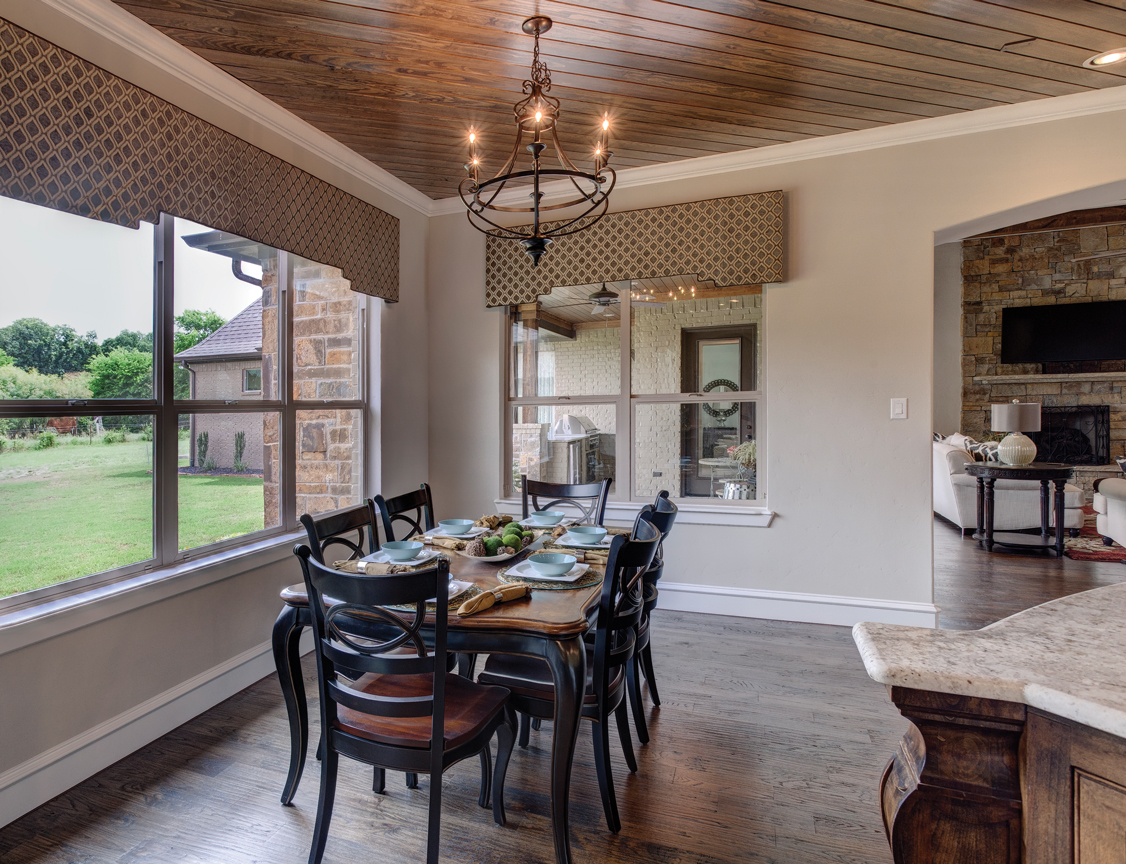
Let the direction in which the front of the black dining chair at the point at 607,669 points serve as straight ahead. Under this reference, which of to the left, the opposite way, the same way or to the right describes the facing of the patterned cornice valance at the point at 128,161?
the opposite way

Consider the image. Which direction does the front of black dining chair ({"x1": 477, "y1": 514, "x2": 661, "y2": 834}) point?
to the viewer's left

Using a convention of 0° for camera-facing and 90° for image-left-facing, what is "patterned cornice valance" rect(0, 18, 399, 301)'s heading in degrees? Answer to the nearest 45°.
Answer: approximately 315°

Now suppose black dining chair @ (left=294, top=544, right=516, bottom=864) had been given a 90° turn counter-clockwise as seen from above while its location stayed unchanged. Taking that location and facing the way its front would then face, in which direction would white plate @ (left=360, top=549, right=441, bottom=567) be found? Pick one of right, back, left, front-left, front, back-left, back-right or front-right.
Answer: front-right

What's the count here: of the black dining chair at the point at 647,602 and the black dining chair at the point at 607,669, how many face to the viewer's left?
2

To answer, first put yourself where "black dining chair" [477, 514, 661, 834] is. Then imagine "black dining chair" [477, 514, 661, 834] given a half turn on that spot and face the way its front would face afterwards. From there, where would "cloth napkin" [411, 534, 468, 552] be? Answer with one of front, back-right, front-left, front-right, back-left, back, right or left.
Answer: back-left

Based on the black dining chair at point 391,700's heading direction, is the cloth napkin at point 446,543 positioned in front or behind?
in front

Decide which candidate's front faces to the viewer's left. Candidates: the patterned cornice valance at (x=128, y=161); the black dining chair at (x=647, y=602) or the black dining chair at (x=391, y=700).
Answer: the black dining chair at (x=647, y=602)

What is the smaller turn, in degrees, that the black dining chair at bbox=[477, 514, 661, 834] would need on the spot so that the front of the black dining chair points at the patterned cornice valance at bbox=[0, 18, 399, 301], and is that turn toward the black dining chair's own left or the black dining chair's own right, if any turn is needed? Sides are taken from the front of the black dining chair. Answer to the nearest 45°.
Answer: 0° — it already faces it

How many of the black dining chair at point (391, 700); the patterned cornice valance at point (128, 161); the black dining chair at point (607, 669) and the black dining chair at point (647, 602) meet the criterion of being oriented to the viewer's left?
2

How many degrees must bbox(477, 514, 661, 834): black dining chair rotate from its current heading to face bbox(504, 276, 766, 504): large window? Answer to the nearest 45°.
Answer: approximately 90° to its right

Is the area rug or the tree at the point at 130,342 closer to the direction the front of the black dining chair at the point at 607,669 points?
the tree

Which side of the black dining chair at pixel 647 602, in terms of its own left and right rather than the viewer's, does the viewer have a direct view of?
left
